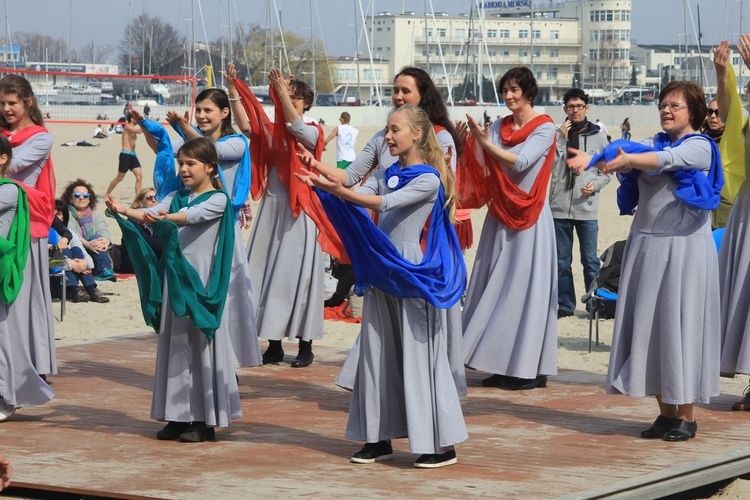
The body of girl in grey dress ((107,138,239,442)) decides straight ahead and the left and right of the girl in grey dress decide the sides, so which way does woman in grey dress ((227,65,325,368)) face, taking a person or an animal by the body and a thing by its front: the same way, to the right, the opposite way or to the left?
the same way

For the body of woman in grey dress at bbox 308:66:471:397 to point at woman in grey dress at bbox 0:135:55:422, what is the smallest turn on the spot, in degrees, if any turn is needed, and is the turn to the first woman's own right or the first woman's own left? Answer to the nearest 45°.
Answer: approximately 45° to the first woman's own right

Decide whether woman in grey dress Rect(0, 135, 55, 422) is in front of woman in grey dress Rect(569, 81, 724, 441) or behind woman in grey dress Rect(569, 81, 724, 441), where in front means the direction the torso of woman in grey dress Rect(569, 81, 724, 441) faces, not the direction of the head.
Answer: in front

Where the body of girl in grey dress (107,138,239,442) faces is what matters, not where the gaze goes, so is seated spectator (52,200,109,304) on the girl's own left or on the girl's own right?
on the girl's own right

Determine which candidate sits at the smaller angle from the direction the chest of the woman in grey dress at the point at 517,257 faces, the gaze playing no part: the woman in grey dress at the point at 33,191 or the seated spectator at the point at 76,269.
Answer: the woman in grey dress

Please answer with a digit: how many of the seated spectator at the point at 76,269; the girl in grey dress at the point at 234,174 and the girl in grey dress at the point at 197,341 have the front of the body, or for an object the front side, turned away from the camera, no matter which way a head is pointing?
0

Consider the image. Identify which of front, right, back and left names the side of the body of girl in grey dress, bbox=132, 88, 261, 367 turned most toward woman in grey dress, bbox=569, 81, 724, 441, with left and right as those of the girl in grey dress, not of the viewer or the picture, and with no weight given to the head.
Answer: left

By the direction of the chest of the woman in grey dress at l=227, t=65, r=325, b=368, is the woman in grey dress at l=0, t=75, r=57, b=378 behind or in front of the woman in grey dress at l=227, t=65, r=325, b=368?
in front

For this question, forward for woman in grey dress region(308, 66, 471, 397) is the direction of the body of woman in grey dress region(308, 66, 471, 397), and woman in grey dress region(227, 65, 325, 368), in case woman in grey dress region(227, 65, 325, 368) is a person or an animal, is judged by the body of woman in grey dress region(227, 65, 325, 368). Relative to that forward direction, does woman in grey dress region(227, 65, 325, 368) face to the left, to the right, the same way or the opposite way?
the same way

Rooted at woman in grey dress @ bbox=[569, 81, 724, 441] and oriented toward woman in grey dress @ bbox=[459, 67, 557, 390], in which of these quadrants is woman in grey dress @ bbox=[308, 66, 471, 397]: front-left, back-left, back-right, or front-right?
front-left

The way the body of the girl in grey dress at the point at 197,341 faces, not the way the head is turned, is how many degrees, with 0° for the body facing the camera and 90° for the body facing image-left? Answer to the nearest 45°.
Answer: approximately 45°

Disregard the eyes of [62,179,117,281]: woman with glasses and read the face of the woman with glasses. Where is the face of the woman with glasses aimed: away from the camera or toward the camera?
toward the camera

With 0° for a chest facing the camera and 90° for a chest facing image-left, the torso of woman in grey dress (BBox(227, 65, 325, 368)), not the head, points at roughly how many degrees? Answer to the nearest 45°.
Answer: approximately 45°

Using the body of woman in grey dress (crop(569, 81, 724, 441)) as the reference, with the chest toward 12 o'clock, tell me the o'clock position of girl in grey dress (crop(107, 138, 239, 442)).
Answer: The girl in grey dress is roughly at 1 o'clock from the woman in grey dress.

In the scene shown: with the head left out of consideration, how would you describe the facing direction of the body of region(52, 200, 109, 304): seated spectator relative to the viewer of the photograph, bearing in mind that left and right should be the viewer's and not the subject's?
facing the viewer and to the right of the viewer
